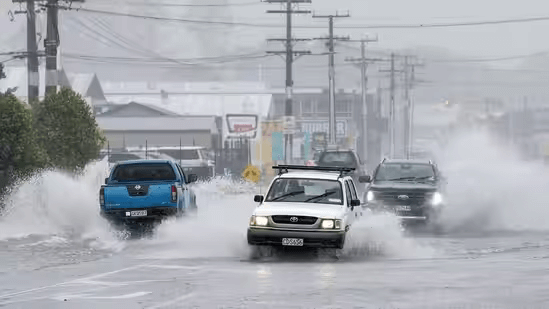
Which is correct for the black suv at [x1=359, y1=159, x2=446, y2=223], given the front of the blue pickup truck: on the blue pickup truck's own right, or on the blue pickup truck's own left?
on the blue pickup truck's own right

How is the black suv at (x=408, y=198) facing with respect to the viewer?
toward the camera

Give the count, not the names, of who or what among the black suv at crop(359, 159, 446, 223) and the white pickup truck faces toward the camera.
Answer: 2

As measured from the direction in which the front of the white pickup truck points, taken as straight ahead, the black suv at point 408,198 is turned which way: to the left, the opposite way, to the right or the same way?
the same way

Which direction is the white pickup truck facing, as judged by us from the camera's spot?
facing the viewer

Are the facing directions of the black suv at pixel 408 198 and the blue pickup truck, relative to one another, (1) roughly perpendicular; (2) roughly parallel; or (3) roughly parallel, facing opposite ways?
roughly parallel, facing opposite ways

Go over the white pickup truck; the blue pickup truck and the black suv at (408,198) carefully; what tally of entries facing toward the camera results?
2

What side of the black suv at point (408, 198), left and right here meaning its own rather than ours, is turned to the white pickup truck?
front

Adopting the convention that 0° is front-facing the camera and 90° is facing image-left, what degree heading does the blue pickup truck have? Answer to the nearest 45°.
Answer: approximately 180°

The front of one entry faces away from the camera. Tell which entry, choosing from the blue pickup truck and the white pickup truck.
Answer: the blue pickup truck

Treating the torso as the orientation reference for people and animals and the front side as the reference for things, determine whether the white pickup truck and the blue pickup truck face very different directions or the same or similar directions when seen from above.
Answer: very different directions
